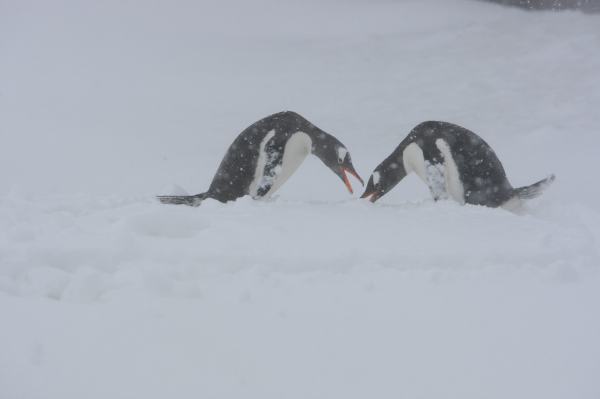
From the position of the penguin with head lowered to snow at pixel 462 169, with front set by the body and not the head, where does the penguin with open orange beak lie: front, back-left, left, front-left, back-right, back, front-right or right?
front

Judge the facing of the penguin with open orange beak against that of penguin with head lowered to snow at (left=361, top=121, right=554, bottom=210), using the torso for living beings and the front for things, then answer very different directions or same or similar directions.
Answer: very different directions

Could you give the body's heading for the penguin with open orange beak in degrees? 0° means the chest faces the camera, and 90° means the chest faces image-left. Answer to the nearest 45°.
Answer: approximately 270°

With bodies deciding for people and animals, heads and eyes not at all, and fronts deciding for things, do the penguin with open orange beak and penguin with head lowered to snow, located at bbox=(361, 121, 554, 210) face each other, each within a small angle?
yes

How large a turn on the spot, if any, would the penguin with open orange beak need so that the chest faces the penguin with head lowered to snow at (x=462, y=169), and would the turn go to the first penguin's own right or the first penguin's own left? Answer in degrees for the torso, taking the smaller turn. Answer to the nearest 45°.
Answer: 0° — it already faces it

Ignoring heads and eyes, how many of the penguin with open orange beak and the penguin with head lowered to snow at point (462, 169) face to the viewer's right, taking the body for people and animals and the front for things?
1

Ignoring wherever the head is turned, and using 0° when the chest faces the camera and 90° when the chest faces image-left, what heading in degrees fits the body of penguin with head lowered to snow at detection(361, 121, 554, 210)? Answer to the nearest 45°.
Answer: approximately 90°
